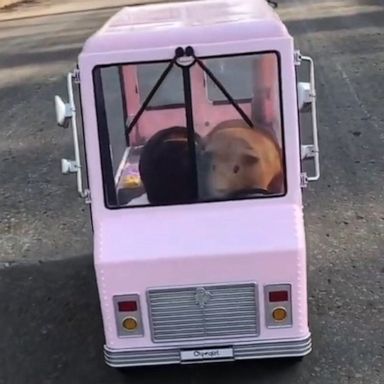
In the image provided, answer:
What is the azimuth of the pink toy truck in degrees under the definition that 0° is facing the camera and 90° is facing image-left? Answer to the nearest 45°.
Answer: approximately 0°
